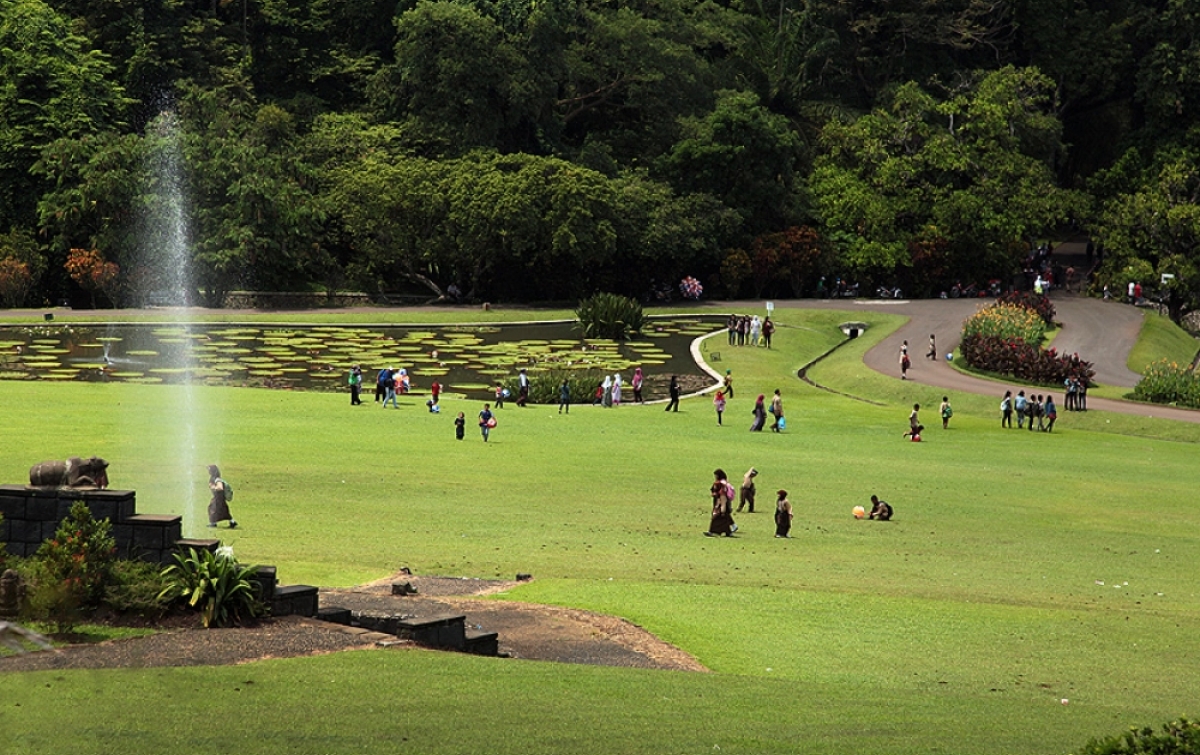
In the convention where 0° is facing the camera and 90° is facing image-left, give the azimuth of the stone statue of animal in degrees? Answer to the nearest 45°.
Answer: approximately 270°

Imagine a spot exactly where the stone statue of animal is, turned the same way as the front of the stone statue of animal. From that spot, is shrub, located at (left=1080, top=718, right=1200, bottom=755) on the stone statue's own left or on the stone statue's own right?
on the stone statue's own right

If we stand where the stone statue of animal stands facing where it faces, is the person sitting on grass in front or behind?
in front

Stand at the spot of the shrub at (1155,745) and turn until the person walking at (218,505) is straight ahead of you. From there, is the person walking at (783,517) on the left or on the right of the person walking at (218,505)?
right

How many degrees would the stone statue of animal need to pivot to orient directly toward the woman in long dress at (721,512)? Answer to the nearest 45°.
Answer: approximately 45° to its left

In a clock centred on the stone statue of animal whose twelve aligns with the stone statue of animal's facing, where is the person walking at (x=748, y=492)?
The person walking is roughly at 11 o'clock from the stone statue of animal.

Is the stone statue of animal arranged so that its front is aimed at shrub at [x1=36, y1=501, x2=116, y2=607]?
no

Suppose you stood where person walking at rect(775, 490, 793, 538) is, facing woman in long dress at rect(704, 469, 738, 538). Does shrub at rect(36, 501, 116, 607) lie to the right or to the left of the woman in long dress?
left

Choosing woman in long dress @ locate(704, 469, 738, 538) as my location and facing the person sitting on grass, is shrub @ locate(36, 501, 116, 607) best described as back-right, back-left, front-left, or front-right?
back-right

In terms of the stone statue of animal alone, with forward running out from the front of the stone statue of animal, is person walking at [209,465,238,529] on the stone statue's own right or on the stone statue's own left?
on the stone statue's own left

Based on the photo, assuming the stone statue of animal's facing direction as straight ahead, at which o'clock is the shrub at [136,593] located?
The shrub is roughly at 2 o'clock from the stone statue of animal.

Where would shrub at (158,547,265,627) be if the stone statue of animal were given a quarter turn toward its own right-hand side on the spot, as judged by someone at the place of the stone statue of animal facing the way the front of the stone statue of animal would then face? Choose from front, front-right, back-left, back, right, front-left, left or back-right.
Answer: front-left
